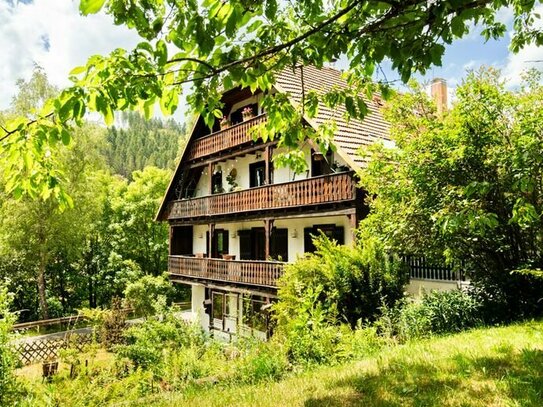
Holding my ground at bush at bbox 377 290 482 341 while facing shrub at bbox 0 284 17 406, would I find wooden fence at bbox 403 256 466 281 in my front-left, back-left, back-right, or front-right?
back-right

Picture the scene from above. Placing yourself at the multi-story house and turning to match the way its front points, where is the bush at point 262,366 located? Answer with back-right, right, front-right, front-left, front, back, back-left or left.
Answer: front-left

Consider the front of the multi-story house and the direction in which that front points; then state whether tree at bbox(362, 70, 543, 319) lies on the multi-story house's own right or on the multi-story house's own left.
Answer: on the multi-story house's own left

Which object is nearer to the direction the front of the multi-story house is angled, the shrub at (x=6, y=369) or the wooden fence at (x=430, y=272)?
the shrub

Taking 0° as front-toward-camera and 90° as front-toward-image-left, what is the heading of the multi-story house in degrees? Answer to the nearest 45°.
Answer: approximately 45°

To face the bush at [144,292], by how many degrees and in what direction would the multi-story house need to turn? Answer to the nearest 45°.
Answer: approximately 90° to its right

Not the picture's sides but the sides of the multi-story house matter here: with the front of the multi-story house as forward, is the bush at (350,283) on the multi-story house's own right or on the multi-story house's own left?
on the multi-story house's own left

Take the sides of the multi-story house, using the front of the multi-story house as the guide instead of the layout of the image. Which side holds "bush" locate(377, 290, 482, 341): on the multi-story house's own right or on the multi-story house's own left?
on the multi-story house's own left
